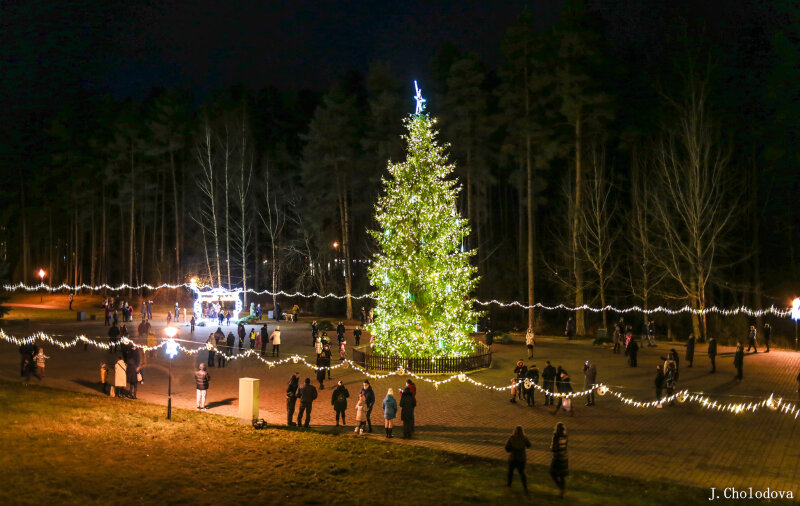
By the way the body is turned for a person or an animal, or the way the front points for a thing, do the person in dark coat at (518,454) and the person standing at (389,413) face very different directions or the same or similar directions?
same or similar directions

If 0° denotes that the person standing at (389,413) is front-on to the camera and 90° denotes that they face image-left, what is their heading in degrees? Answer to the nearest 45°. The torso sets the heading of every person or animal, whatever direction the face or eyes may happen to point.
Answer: approximately 180°

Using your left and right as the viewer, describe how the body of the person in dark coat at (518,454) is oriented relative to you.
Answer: facing away from the viewer

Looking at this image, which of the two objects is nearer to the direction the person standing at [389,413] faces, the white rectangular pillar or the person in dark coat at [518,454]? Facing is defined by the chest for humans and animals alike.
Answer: the white rectangular pillar

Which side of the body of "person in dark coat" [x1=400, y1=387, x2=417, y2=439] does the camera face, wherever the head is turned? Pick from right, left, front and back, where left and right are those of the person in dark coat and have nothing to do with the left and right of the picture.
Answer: back

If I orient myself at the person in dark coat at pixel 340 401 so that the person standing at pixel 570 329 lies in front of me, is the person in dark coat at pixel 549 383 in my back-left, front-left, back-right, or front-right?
front-right

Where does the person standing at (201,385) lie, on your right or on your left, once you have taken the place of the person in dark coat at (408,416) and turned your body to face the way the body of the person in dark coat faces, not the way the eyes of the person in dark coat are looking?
on your left

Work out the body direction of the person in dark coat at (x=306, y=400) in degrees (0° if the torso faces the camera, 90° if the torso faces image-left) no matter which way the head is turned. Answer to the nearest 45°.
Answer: approximately 180°

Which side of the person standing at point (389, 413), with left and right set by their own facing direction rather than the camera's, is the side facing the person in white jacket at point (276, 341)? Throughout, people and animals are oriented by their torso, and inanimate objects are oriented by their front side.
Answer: front
